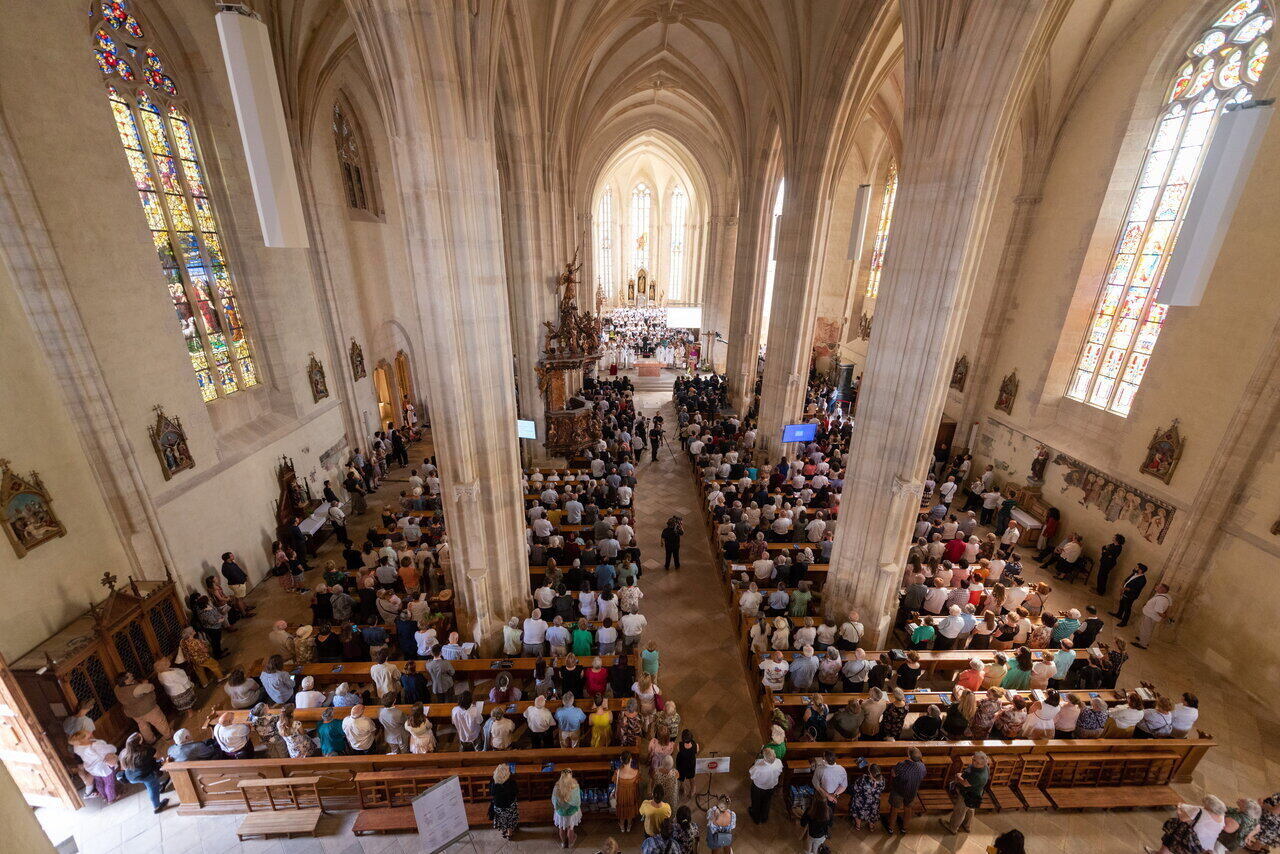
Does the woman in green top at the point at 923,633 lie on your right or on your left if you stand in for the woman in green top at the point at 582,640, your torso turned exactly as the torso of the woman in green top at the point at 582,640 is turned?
on your right

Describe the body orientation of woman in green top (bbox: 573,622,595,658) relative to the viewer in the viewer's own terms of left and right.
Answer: facing away from the viewer

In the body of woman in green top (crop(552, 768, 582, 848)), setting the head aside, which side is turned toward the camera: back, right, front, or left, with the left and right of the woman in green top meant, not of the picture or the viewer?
back

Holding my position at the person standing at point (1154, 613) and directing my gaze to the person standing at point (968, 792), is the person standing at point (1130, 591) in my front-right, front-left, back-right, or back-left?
back-right

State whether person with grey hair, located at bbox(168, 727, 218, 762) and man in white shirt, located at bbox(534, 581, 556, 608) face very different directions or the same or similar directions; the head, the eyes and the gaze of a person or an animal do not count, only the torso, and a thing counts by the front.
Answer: same or similar directions

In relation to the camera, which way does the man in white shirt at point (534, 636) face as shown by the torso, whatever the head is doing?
away from the camera

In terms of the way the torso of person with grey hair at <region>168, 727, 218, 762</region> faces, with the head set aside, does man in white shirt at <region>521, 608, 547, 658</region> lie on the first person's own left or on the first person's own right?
on the first person's own right

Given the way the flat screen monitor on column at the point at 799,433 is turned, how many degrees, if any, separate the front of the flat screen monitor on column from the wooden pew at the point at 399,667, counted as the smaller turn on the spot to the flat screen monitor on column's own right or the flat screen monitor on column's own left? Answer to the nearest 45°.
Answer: approximately 45° to the flat screen monitor on column's own right

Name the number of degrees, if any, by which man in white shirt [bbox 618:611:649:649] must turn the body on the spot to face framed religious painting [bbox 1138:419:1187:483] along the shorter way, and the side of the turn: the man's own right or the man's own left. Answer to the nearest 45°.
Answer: approximately 90° to the man's own right

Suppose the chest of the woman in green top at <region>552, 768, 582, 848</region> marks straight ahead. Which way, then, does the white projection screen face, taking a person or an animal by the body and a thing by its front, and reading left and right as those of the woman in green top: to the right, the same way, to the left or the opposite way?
the opposite way

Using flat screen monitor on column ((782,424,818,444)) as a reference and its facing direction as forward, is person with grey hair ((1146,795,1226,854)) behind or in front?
in front

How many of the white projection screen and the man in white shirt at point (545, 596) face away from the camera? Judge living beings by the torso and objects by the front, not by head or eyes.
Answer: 1

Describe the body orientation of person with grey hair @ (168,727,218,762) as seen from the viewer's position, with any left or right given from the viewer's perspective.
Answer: facing away from the viewer and to the right of the viewer

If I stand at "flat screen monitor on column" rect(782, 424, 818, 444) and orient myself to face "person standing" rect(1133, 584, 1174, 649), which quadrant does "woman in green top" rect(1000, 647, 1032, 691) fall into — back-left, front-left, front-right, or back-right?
front-right

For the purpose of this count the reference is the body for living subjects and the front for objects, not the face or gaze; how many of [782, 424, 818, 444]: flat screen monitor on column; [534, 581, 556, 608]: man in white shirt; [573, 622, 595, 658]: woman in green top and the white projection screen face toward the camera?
2

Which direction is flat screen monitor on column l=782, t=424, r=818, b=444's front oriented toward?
toward the camera

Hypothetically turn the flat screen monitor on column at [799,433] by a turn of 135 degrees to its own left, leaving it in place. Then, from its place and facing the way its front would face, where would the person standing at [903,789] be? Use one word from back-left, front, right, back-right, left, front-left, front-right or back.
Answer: back-right

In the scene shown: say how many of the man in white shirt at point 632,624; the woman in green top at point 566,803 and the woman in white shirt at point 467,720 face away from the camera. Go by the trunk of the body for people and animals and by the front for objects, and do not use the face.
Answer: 3

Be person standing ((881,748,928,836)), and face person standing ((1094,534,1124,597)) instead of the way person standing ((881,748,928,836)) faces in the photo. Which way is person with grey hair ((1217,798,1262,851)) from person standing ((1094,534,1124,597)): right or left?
right
